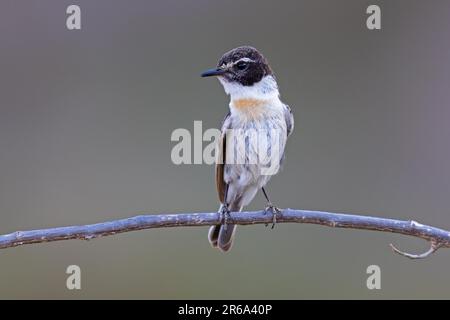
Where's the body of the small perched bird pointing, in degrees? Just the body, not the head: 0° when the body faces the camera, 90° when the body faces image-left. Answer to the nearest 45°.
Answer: approximately 0°
